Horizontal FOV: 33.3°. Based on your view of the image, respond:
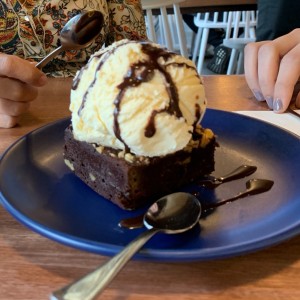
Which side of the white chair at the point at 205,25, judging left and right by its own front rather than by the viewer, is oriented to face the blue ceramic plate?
back

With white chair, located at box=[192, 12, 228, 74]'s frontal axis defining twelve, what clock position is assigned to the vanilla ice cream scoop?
The vanilla ice cream scoop is roughly at 6 o'clock from the white chair.

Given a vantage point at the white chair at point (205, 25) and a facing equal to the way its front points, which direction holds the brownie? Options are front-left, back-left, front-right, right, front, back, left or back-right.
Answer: back

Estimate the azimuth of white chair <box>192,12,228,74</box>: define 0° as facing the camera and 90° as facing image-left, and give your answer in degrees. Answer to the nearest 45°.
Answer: approximately 180°
